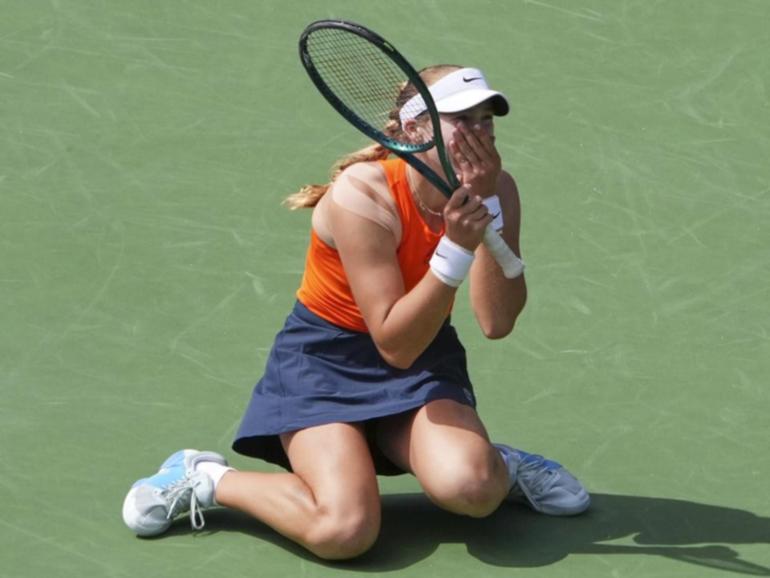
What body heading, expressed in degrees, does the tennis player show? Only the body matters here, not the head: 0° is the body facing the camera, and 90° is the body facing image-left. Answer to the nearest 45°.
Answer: approximately 315°

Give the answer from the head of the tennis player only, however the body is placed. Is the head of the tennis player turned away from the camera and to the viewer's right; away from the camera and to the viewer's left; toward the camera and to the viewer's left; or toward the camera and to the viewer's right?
toward the camera and to the viewer's right
